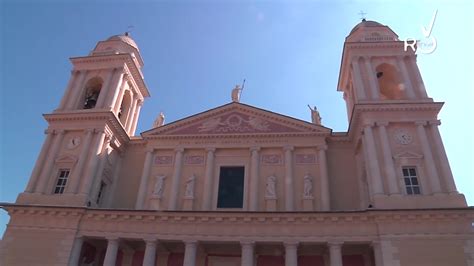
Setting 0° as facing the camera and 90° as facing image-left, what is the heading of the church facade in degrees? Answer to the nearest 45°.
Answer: approximately 0°
